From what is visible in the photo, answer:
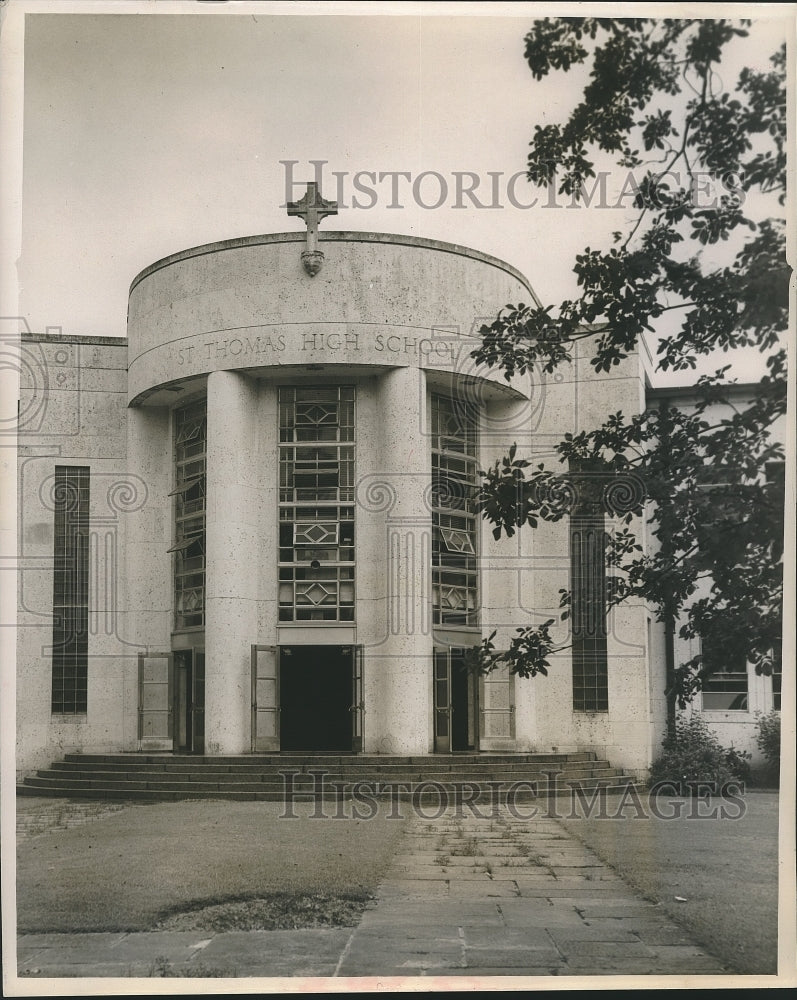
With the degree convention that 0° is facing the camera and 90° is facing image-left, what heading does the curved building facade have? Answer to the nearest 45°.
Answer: approximately 0°
